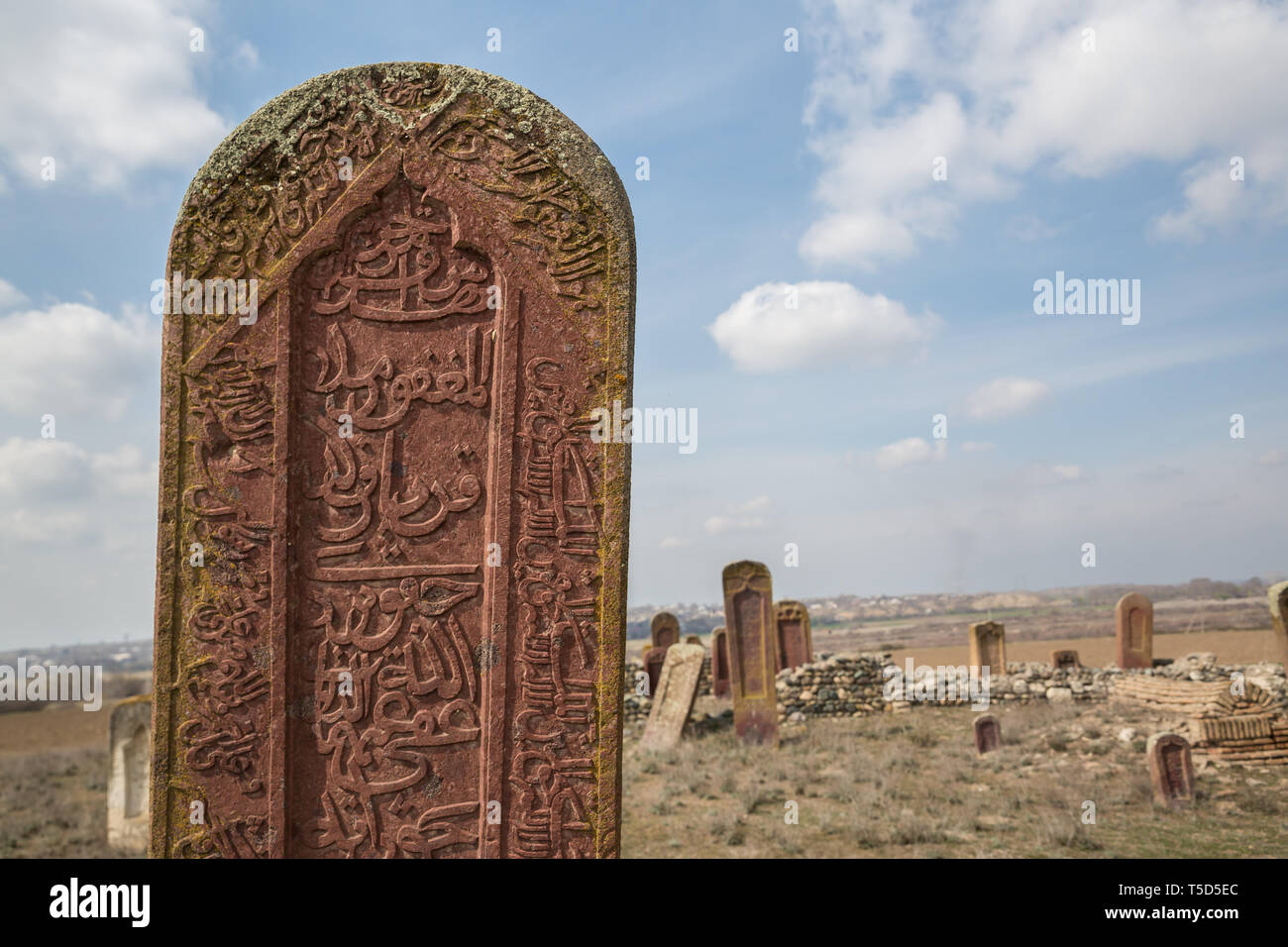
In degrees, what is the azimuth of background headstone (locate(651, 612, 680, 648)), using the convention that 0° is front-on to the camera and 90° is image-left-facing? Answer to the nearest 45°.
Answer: approximately 0°

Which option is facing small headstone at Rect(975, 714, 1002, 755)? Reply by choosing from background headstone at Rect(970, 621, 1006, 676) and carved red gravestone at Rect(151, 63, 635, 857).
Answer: the background headstone

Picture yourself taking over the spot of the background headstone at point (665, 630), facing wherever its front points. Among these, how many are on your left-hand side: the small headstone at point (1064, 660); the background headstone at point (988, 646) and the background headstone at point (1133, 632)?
3

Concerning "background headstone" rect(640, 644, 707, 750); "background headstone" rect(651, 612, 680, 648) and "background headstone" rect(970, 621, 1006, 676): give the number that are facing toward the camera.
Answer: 3

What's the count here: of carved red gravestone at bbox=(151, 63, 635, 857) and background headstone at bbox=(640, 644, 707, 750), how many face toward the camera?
2
